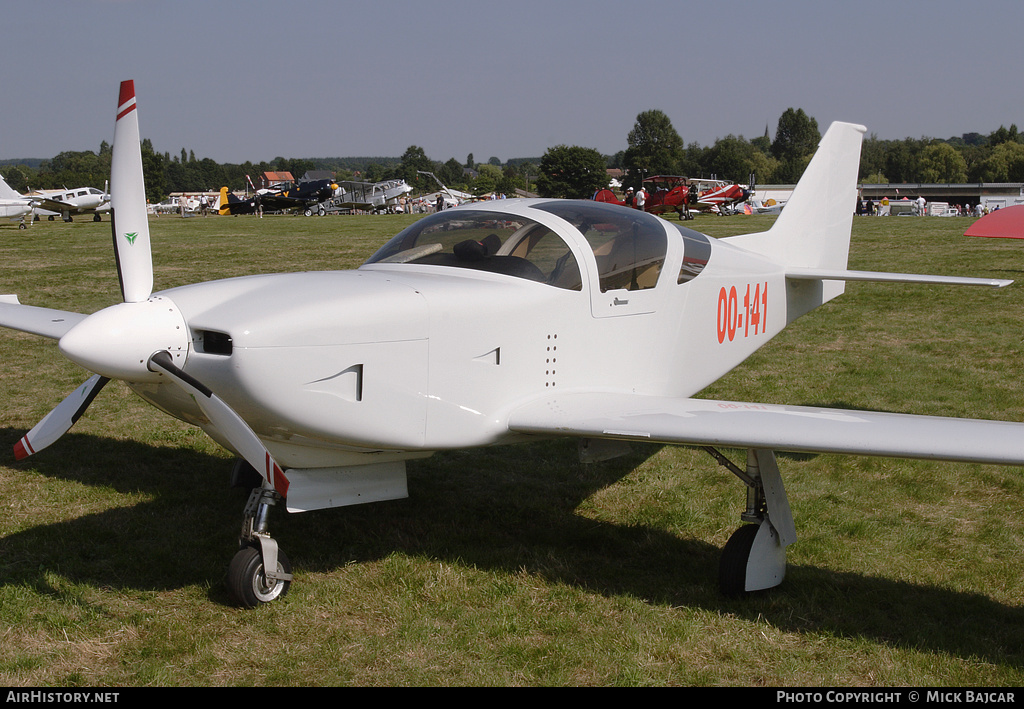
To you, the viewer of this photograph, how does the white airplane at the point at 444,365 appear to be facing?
facing the viewer and to the left of the viewer

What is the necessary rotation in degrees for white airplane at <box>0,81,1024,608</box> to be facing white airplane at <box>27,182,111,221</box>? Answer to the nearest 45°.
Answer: approximately 90° to its right
